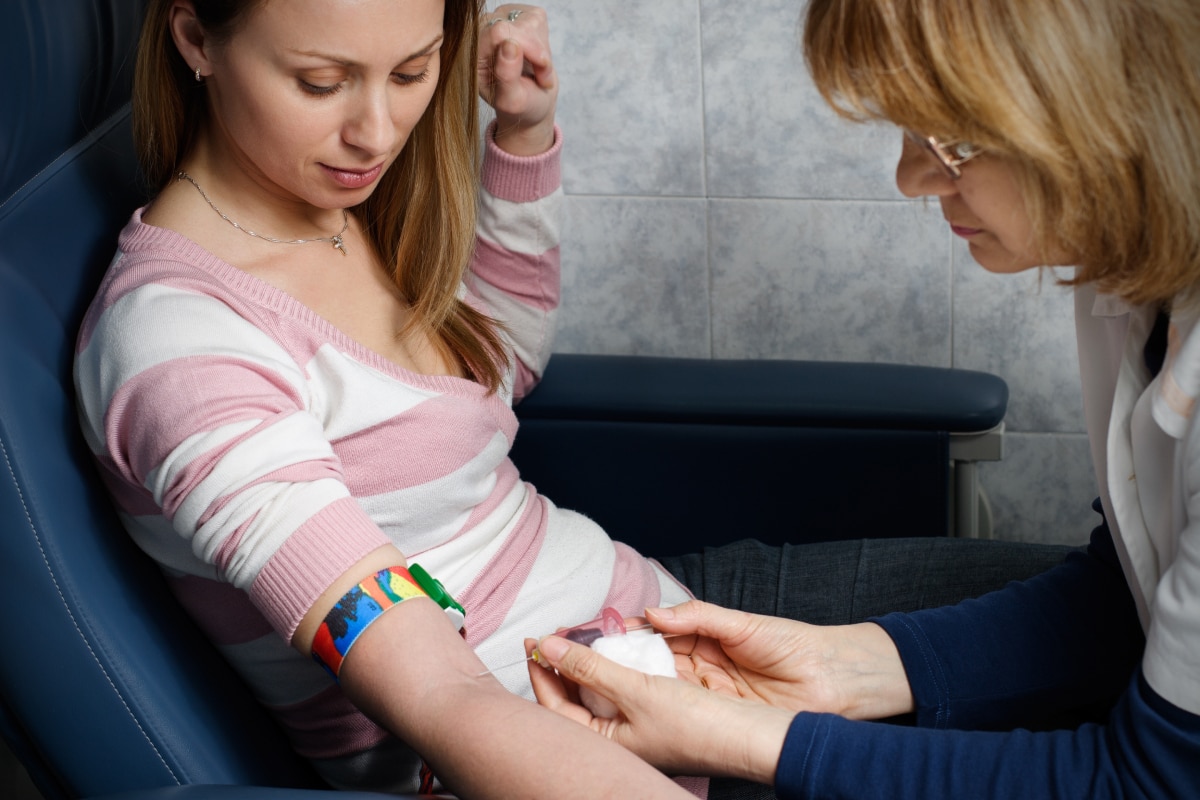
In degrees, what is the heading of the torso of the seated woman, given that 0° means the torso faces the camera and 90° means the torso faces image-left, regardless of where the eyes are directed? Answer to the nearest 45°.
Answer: approximately 315°
